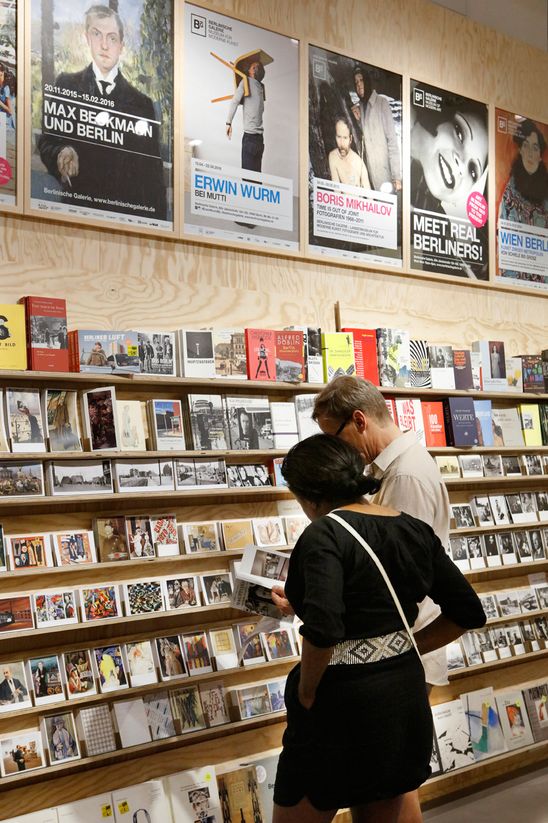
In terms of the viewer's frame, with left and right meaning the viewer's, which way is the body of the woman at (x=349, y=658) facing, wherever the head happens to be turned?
facing away from the viewer and to the left of the viewer

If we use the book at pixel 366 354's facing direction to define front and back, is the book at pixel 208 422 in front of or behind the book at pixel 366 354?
in front

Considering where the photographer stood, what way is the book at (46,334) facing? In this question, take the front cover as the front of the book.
facing the viewer and to the right of the viewer

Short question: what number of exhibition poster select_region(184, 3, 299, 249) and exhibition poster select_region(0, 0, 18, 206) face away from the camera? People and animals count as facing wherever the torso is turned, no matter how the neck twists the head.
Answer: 0

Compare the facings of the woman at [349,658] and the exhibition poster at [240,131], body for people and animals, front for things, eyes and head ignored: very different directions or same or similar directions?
very different directions

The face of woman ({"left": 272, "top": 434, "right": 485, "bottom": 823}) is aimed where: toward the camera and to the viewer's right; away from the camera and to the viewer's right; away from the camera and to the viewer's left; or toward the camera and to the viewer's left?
away from the camera and to the viewer's left
